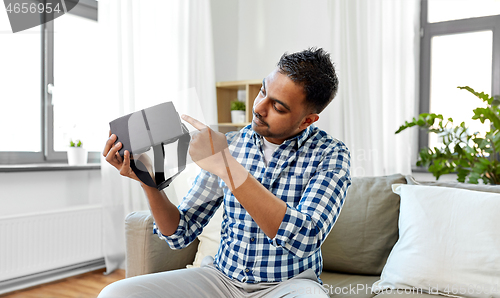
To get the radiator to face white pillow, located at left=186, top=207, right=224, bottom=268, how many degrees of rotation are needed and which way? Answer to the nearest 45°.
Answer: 0° — it already faces it

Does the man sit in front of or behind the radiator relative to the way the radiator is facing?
in front

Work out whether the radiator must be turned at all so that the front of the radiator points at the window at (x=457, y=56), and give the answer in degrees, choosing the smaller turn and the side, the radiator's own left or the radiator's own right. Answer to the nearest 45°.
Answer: approximately 45° to the radiator's own left

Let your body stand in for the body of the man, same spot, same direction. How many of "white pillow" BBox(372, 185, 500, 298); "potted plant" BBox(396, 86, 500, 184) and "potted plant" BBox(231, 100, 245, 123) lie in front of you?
0

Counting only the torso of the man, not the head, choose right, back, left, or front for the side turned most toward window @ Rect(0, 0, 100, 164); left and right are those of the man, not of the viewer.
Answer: right

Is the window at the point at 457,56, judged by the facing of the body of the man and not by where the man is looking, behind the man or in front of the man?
behind

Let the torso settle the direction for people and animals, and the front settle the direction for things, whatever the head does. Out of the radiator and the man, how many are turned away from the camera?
0

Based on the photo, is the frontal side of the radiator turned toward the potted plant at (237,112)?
no

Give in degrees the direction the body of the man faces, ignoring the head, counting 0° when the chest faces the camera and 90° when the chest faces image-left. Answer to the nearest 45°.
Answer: approximately 45°

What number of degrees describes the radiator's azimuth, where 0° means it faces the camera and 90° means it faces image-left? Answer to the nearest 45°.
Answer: approximately 315°
